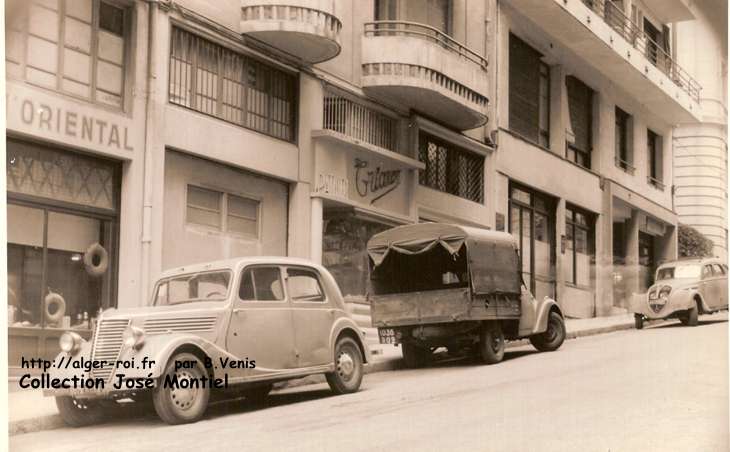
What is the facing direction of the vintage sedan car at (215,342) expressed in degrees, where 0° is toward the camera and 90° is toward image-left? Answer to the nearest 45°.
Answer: approximately 45°

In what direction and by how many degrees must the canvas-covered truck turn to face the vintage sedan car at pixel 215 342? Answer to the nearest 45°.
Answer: approximately 135° to its right

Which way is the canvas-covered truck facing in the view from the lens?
facing away from the viewer and to the right of the viewer

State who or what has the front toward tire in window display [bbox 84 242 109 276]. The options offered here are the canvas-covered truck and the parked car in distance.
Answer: the parked car in distance

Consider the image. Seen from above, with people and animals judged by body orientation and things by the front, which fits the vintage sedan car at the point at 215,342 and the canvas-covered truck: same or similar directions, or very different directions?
very different directions

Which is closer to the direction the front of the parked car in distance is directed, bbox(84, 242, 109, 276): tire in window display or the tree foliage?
the tire in window display

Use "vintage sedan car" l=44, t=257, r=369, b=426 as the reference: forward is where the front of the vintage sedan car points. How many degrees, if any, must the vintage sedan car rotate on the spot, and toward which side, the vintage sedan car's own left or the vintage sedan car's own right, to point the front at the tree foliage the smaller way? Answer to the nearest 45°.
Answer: approximately 135° to the vintage sedan car's own left
